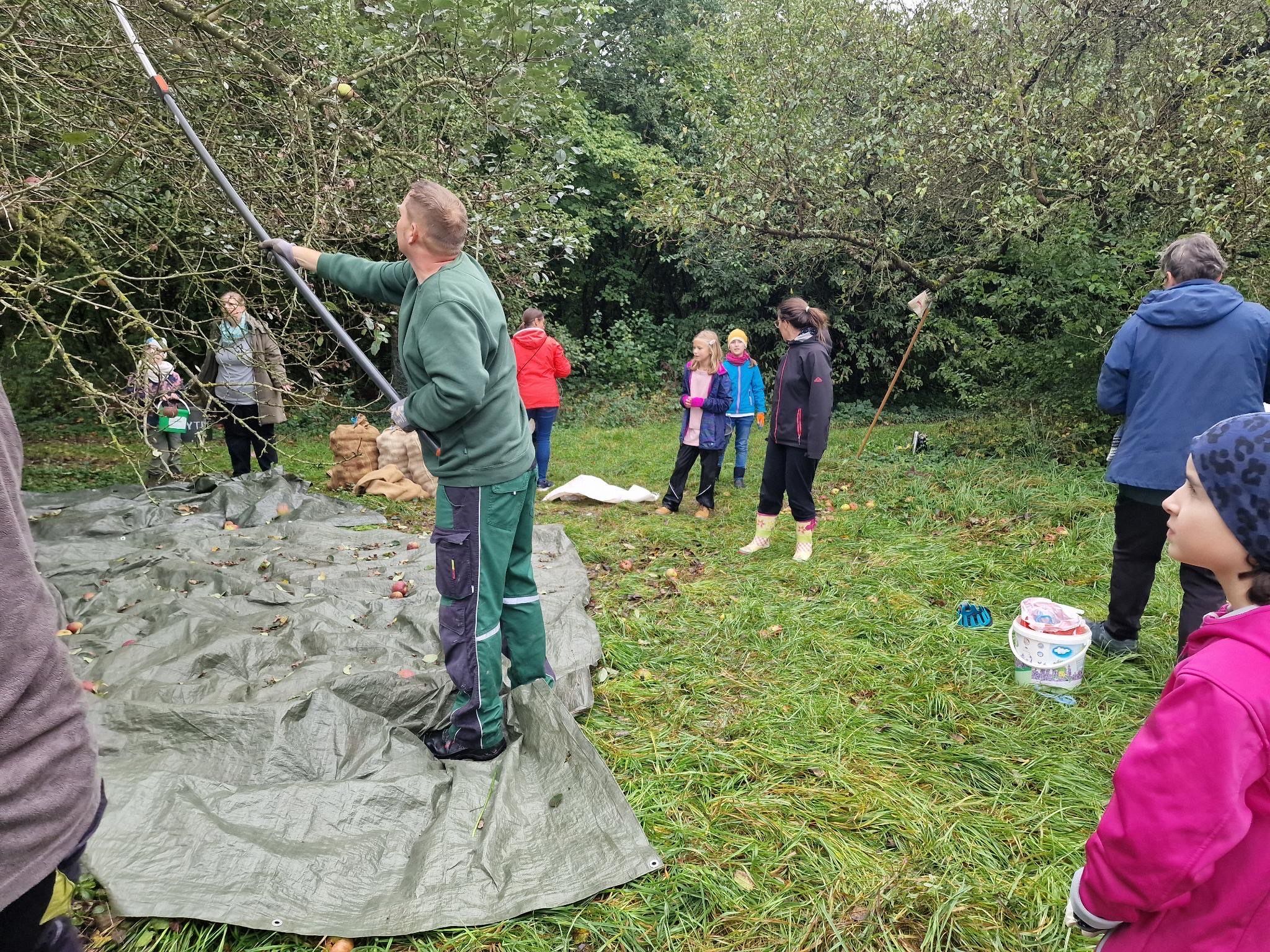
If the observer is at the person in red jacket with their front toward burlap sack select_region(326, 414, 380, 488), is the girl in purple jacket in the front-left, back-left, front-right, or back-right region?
back-left

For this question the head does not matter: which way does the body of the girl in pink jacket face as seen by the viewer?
to the viewer's left

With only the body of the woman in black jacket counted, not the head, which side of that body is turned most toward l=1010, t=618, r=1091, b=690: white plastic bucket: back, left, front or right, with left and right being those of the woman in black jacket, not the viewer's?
left

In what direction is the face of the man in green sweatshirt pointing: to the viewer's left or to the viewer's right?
to the viewer's left

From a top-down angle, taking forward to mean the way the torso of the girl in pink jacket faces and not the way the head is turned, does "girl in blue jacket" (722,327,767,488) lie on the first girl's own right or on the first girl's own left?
on the first girl's own right

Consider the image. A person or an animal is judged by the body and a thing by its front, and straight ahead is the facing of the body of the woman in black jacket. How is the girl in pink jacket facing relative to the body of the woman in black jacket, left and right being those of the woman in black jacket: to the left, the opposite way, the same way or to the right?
to the right
